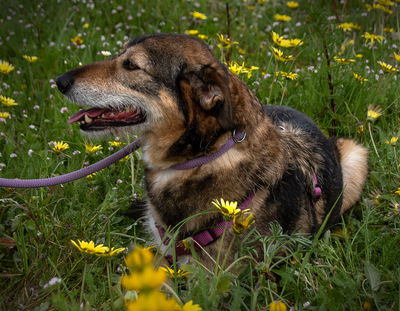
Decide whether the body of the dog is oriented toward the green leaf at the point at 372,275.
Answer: no

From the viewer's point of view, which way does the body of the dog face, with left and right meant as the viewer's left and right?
facing the viewer and to the left of the viewer
